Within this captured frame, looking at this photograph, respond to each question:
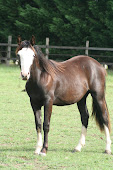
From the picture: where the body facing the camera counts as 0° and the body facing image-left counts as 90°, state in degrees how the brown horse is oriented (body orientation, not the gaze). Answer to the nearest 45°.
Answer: approximately 45°
